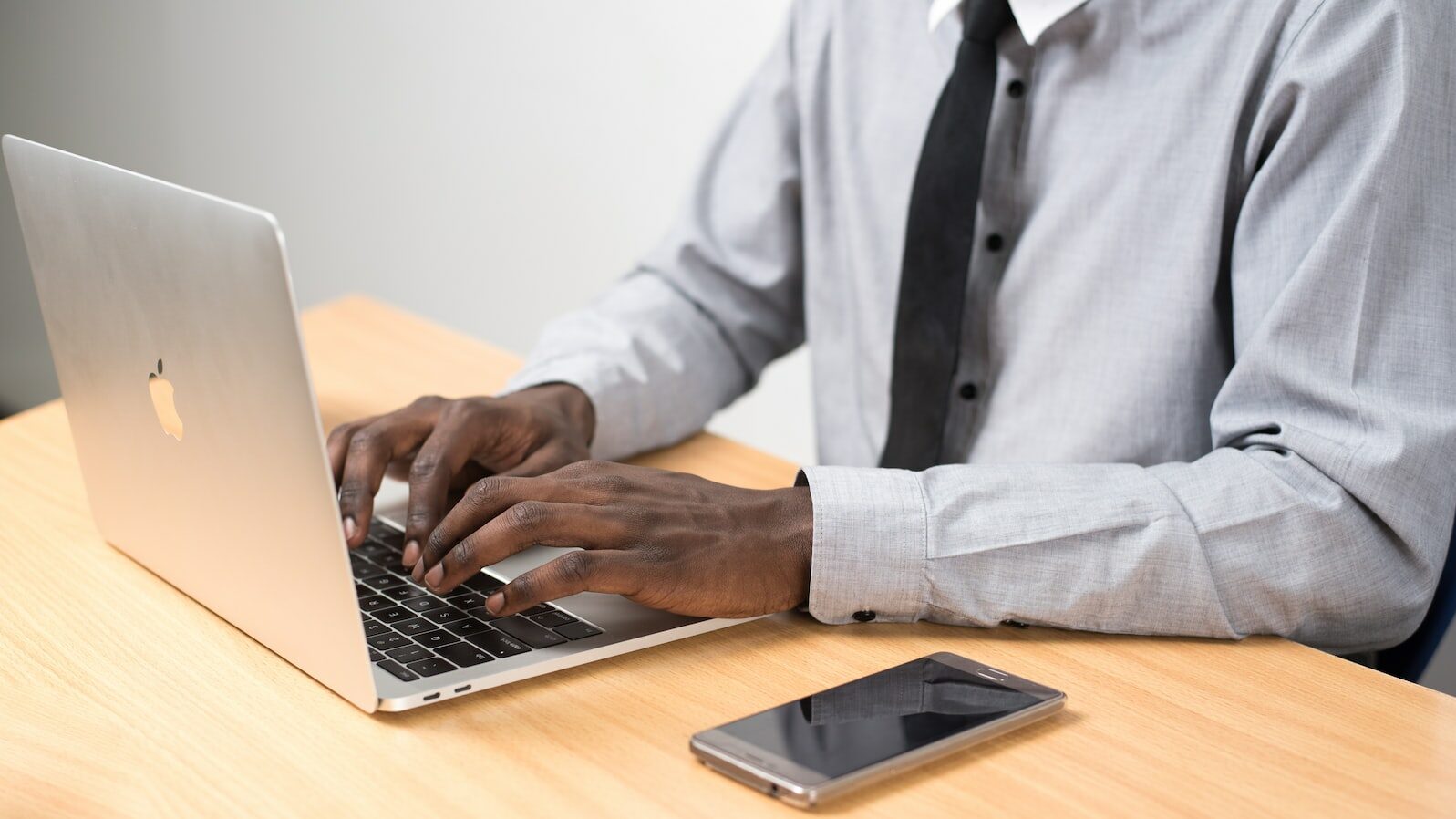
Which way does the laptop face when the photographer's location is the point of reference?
facing away from the viewer and to the right of the viewer

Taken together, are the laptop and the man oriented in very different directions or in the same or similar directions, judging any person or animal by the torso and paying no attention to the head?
very different directions

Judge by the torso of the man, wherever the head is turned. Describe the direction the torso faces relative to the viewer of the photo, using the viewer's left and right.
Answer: facing the viewer and to the left of the viewer
